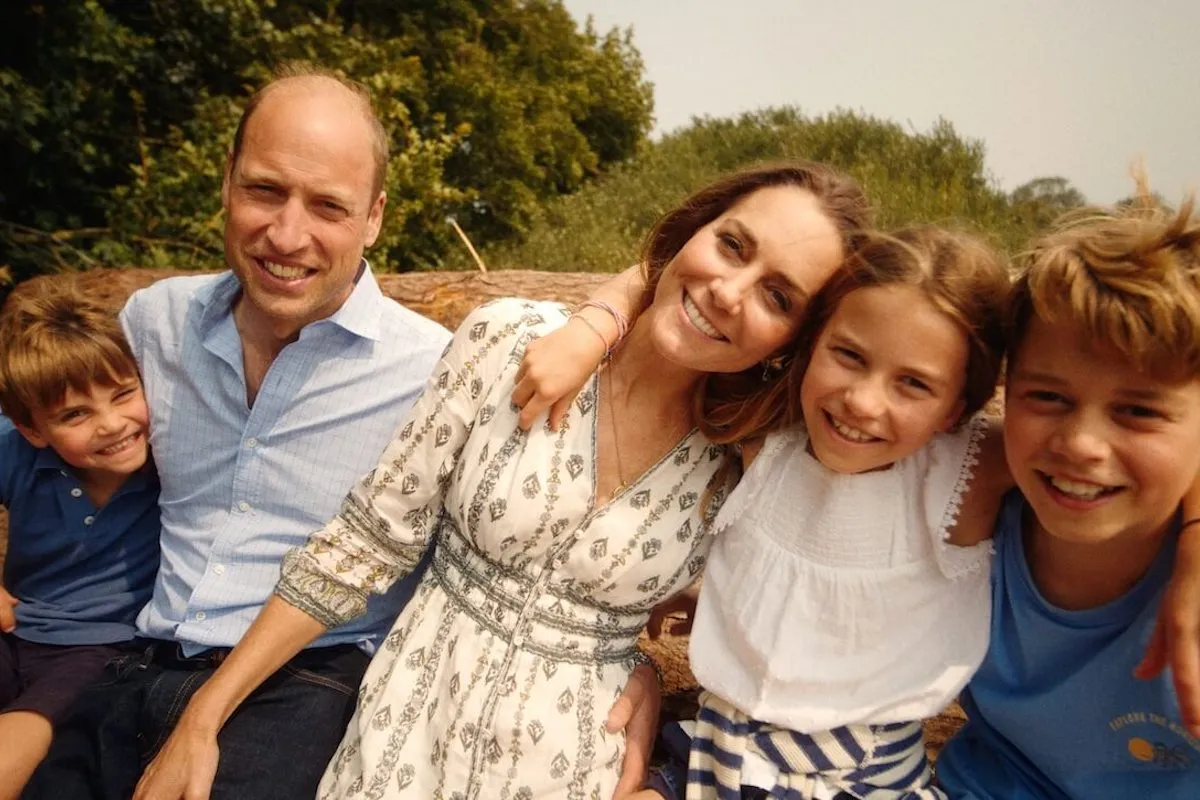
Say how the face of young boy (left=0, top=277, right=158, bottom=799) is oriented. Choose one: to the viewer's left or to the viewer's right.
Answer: to the viewer's right

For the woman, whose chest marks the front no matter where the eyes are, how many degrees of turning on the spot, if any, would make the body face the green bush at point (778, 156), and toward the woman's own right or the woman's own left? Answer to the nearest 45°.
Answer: approximately 180°

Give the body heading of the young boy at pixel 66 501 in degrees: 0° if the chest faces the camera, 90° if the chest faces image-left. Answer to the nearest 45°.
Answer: approximately 0°

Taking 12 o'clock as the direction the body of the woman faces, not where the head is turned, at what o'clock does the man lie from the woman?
The man is roughly at 4 o'clock from the woman.

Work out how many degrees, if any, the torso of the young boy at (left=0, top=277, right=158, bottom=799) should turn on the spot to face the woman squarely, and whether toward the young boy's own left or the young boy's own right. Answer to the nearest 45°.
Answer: approximately 45° to the young boy's own left

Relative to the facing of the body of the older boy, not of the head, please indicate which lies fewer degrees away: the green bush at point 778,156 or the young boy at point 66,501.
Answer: the young boy

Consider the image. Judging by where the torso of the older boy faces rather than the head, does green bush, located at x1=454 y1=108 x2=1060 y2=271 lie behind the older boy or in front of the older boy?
behind
